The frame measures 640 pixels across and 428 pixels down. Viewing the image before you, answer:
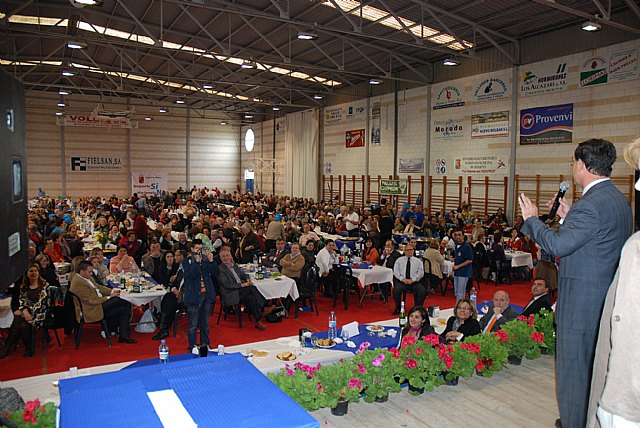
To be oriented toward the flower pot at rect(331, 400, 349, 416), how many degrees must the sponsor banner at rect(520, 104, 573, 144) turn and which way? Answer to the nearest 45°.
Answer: approximately 45° to its left

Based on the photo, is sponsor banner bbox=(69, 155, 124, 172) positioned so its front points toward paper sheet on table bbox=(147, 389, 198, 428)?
yes

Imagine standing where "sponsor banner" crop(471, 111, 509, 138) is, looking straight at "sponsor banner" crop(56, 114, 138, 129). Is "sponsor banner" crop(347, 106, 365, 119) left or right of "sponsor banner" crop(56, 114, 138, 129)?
right

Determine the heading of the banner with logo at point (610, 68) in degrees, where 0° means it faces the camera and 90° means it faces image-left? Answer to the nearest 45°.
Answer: approximately 45°

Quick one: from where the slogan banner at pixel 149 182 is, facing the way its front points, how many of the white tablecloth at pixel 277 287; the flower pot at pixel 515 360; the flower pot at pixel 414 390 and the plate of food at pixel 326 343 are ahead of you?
4

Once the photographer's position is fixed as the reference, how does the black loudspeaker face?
facing away from the viewer and to the left of the viewer

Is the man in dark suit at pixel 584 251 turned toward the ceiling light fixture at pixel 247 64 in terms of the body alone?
yes

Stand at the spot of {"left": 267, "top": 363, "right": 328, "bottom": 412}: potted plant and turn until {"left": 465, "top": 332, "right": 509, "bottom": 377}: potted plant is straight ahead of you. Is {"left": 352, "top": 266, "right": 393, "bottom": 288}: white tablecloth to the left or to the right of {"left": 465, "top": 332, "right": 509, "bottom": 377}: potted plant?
left

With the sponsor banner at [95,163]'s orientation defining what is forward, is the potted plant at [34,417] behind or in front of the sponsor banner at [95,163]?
in front

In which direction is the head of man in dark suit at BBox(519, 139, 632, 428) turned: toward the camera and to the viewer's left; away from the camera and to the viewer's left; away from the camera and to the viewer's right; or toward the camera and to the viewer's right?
away from the camera and to the viewer's left

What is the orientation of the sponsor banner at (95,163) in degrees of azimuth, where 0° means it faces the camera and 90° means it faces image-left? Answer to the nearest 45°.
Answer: approximately 0°

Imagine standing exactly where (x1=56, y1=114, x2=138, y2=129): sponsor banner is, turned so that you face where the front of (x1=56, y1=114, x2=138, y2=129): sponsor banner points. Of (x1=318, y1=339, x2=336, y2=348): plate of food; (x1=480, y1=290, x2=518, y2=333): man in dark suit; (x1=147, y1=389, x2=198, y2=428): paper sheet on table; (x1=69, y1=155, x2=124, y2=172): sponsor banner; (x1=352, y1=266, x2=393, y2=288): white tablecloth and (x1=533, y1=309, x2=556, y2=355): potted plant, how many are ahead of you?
5

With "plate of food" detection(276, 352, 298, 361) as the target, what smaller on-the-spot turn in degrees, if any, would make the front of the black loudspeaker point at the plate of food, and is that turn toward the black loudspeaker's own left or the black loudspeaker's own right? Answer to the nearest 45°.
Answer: approximately 90° to the black loudspeaker's own right

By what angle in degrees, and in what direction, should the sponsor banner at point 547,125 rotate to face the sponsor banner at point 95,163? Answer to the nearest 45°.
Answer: approximately 45° to its right

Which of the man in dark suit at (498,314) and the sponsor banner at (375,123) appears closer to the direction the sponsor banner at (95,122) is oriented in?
the man in dark suit

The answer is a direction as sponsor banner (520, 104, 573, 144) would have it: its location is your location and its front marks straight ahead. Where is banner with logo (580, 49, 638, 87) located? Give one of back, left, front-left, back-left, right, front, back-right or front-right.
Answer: left
